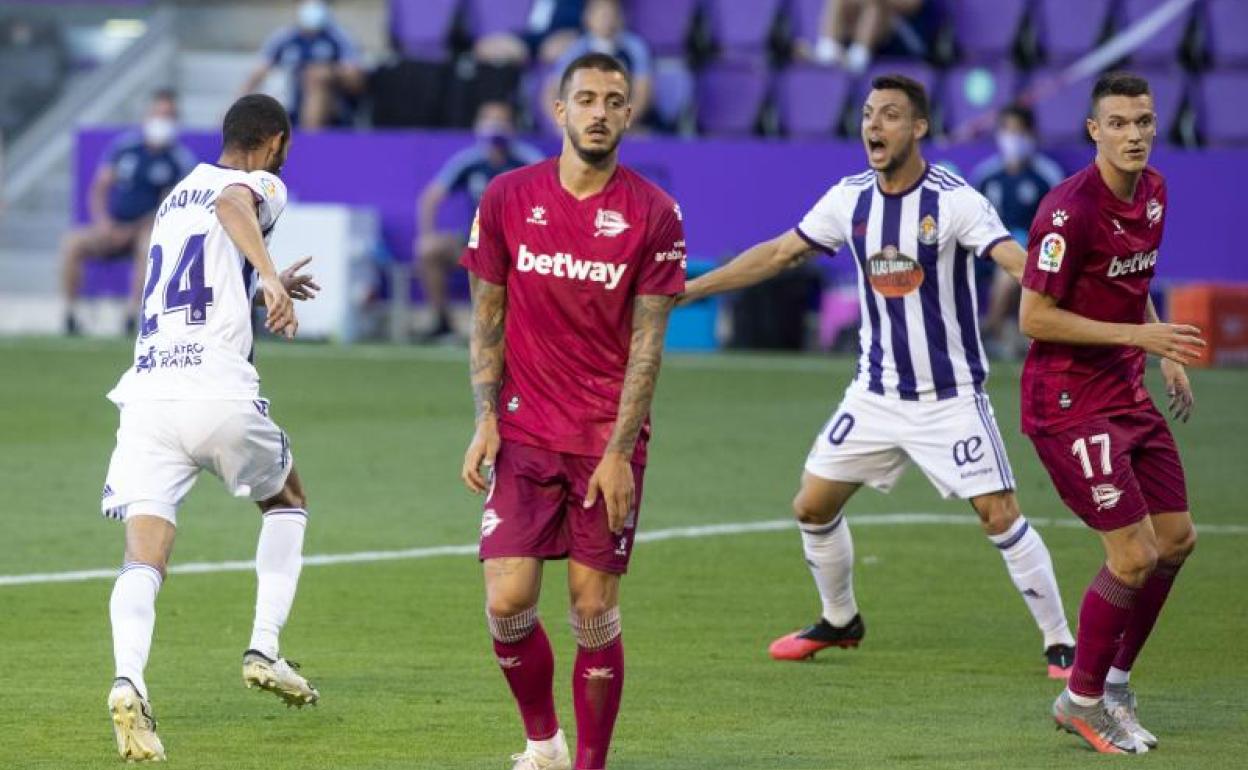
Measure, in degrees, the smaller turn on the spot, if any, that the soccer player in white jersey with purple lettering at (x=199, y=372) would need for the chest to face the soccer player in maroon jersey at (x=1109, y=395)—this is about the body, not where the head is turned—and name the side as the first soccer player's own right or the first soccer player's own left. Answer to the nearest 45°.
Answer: approximately 45° to the first soccer player's own right

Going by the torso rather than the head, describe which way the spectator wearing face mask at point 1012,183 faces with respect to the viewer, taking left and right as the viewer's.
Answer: facing the viewer

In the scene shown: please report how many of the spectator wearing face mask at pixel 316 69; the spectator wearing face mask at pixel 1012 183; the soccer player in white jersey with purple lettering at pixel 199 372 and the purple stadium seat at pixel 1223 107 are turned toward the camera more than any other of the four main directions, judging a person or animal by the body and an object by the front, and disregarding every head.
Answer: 3

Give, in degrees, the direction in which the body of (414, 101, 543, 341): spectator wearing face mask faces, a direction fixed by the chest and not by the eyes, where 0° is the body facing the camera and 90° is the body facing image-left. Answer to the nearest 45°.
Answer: approximately 0°

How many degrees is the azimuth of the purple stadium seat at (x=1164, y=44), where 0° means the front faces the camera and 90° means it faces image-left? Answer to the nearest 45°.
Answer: approximately 0°

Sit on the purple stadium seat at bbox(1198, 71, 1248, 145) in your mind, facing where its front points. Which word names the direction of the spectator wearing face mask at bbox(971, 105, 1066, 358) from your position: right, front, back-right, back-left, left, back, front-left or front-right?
front-right

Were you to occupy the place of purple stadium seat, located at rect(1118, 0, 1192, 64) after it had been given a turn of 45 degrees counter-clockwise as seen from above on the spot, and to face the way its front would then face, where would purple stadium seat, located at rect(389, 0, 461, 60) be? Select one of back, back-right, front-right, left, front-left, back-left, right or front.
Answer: back-right

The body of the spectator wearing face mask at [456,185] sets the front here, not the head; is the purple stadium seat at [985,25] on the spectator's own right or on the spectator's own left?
on the spectator's own left

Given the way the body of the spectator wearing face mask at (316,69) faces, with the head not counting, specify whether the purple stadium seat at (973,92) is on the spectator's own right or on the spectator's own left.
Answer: on the spectator's own left
